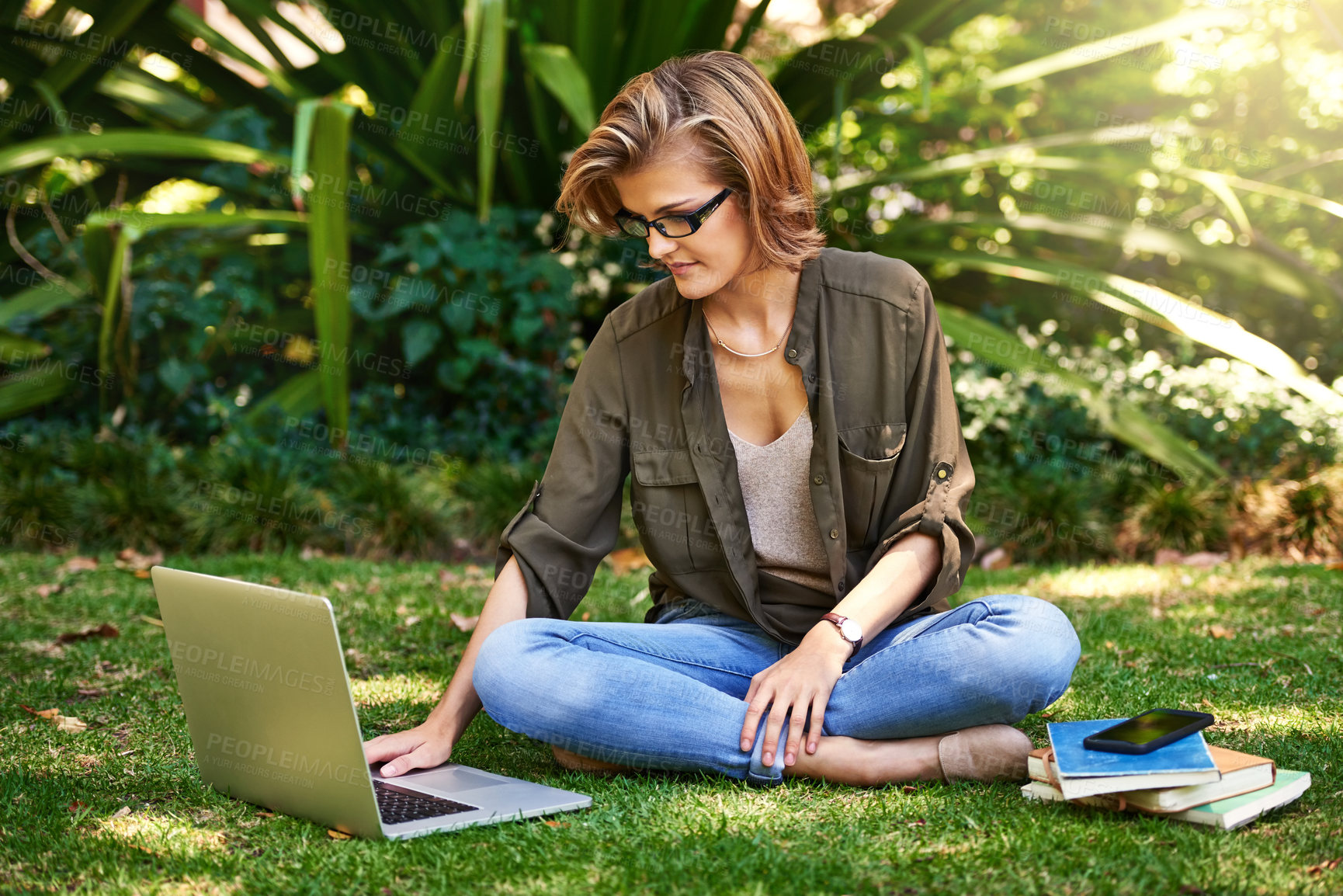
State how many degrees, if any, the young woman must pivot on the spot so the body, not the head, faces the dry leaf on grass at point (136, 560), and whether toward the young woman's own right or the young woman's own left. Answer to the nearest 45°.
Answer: approximately 135° to the young woman's own right

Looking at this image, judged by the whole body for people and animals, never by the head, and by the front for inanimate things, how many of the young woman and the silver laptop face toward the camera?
1

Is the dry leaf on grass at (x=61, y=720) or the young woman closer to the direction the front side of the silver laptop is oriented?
the young woman

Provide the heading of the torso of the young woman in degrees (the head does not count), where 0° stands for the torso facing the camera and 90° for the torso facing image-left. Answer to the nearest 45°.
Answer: approximately 0°

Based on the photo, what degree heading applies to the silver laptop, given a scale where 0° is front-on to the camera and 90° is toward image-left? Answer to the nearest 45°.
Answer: approximately 225°

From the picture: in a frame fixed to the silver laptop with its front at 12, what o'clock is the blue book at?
The blue book is roughly at 2 o'clock from the silver laptop.

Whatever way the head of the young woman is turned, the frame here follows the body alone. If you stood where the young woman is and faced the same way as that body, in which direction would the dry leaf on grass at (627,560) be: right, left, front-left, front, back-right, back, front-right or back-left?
back
